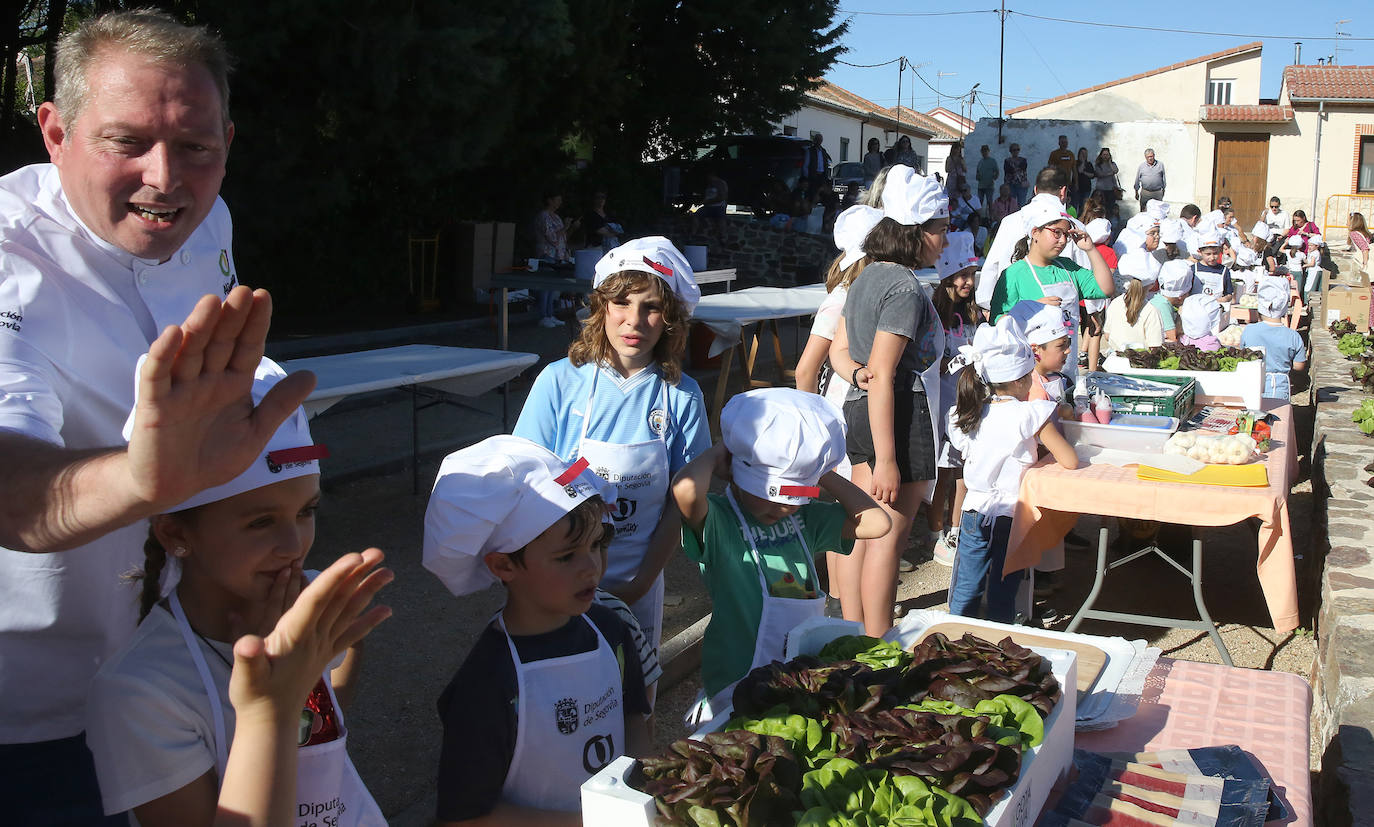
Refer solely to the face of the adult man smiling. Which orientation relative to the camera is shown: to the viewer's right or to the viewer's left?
to the viewer's right

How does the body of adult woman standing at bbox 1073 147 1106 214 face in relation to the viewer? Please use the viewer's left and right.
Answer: facing the viewer

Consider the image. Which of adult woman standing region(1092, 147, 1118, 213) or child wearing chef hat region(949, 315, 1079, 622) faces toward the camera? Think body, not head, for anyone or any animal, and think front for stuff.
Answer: the adult woman standing

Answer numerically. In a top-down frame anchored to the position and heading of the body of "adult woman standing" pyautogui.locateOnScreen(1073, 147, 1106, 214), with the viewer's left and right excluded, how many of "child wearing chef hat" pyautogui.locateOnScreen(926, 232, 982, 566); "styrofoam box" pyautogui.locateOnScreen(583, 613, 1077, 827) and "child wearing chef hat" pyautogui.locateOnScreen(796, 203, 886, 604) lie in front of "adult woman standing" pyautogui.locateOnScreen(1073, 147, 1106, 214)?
3

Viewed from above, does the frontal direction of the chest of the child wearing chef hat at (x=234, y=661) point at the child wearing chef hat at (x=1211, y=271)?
no

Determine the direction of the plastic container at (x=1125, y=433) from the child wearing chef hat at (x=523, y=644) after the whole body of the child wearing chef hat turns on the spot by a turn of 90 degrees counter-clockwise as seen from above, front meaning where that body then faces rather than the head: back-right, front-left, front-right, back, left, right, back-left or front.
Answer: front

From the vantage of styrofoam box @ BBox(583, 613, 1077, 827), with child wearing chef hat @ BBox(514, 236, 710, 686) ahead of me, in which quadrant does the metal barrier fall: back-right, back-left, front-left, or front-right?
front-right

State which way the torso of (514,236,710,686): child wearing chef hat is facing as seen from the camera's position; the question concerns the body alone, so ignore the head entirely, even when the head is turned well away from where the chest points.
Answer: toward the camera

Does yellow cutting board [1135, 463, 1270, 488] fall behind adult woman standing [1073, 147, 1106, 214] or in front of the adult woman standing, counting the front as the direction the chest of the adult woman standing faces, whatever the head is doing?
in front

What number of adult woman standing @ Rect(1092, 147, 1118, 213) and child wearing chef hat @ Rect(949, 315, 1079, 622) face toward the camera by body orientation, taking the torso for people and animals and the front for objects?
1

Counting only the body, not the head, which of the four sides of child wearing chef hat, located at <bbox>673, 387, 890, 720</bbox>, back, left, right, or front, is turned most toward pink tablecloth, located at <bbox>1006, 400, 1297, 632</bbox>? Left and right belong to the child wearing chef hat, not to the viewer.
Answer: left

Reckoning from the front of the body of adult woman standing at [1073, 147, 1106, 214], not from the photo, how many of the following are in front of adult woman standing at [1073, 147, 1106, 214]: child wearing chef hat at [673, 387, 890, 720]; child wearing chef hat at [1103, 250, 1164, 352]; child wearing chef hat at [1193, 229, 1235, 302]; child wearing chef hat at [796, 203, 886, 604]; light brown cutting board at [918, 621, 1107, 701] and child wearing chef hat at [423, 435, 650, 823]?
6

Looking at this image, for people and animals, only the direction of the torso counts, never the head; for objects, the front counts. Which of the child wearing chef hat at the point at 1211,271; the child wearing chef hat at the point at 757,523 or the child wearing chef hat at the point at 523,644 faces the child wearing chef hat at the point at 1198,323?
the child wearing chef hat at the point at 1211,271

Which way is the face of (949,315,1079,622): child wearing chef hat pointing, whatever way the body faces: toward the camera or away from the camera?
away from the camera

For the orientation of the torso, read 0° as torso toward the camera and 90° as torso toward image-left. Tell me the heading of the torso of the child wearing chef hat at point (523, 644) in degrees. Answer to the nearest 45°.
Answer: approximately 315°

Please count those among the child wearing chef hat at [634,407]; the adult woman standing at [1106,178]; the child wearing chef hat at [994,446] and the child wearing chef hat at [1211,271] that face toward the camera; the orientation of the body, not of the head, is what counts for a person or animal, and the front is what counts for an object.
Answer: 3

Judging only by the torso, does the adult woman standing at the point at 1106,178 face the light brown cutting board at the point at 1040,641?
yes
